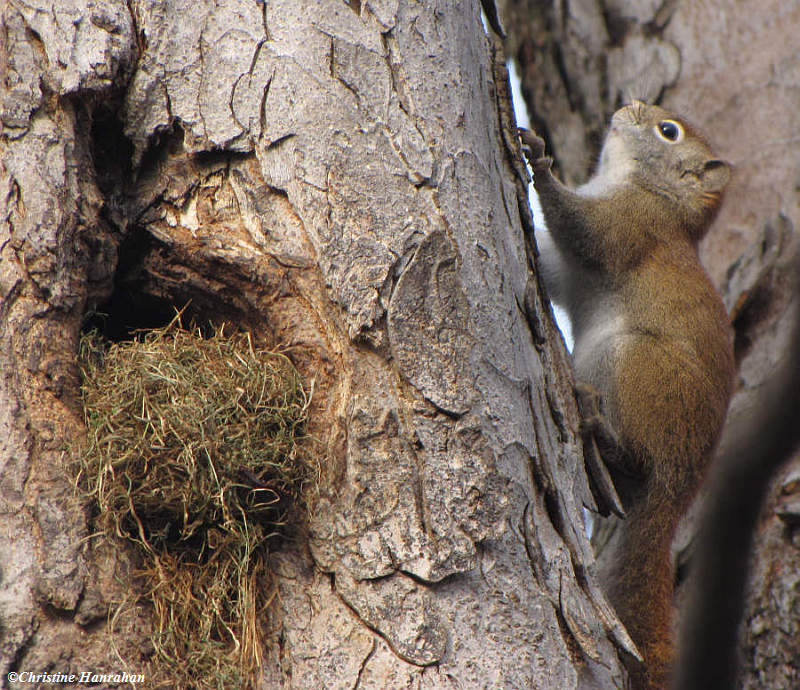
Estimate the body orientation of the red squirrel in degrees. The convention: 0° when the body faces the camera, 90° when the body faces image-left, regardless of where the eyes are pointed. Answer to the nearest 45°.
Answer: approximately 90°
